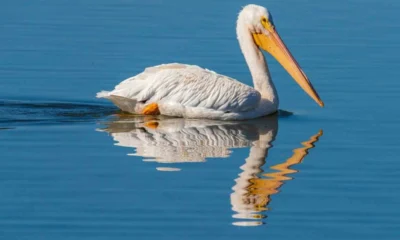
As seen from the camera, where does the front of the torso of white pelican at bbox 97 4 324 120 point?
to the viewer's right
